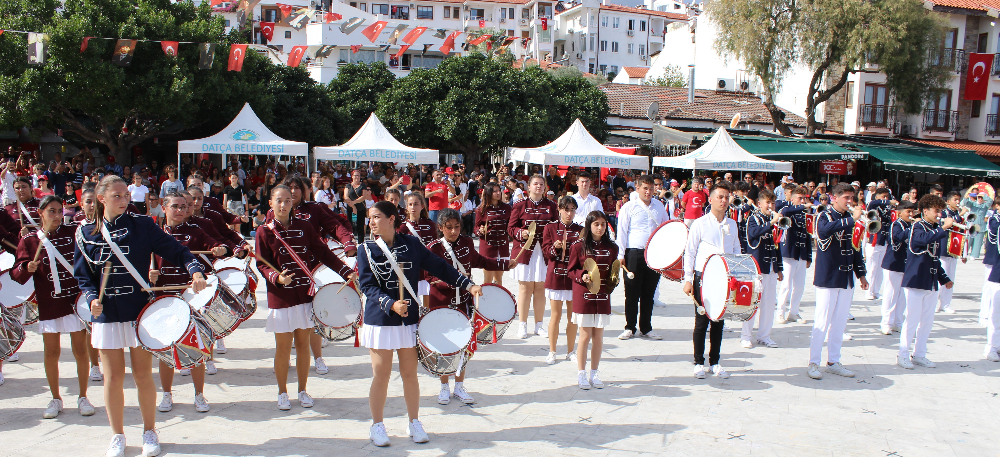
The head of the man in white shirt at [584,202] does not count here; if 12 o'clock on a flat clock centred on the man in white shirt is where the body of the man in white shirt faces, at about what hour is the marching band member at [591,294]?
The marching band member is roughly at 12 o'clock from the man in white shirt.

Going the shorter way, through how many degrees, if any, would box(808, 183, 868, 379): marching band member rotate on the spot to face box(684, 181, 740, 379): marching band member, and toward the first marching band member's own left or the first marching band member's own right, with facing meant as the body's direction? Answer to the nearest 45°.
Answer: approximately 90° to the first marching band member's own right

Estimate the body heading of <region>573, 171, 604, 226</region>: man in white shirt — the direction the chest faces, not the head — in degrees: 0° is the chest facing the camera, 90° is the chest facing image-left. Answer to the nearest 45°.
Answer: approximately 0°

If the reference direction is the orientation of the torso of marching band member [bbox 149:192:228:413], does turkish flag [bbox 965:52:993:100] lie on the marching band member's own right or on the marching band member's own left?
on the marching band member's own left

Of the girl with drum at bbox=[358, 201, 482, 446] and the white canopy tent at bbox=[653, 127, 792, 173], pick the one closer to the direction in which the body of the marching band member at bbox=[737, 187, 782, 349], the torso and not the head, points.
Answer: the girl with drum

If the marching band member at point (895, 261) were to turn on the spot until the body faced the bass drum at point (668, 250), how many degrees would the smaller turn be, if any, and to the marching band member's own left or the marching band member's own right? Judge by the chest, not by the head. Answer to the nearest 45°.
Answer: approximately 90° to the marching band member's own right
